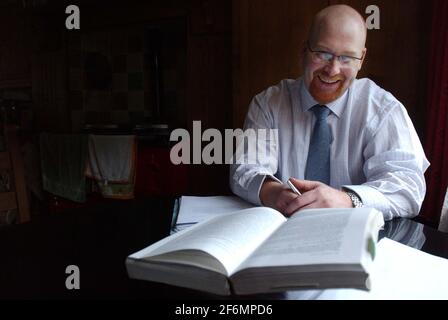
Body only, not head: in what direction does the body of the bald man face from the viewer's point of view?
toward the camera

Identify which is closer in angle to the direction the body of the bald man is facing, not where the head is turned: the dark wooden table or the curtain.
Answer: the dark wooden table

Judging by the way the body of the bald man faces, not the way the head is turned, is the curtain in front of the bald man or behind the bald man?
behind

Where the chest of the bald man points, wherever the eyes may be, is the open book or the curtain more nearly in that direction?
the open book

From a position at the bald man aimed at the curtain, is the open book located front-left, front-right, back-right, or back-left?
back-right

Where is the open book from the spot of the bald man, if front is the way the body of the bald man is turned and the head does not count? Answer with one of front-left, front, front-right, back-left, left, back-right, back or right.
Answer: front

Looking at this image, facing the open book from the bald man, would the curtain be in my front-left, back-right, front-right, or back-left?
back-left
